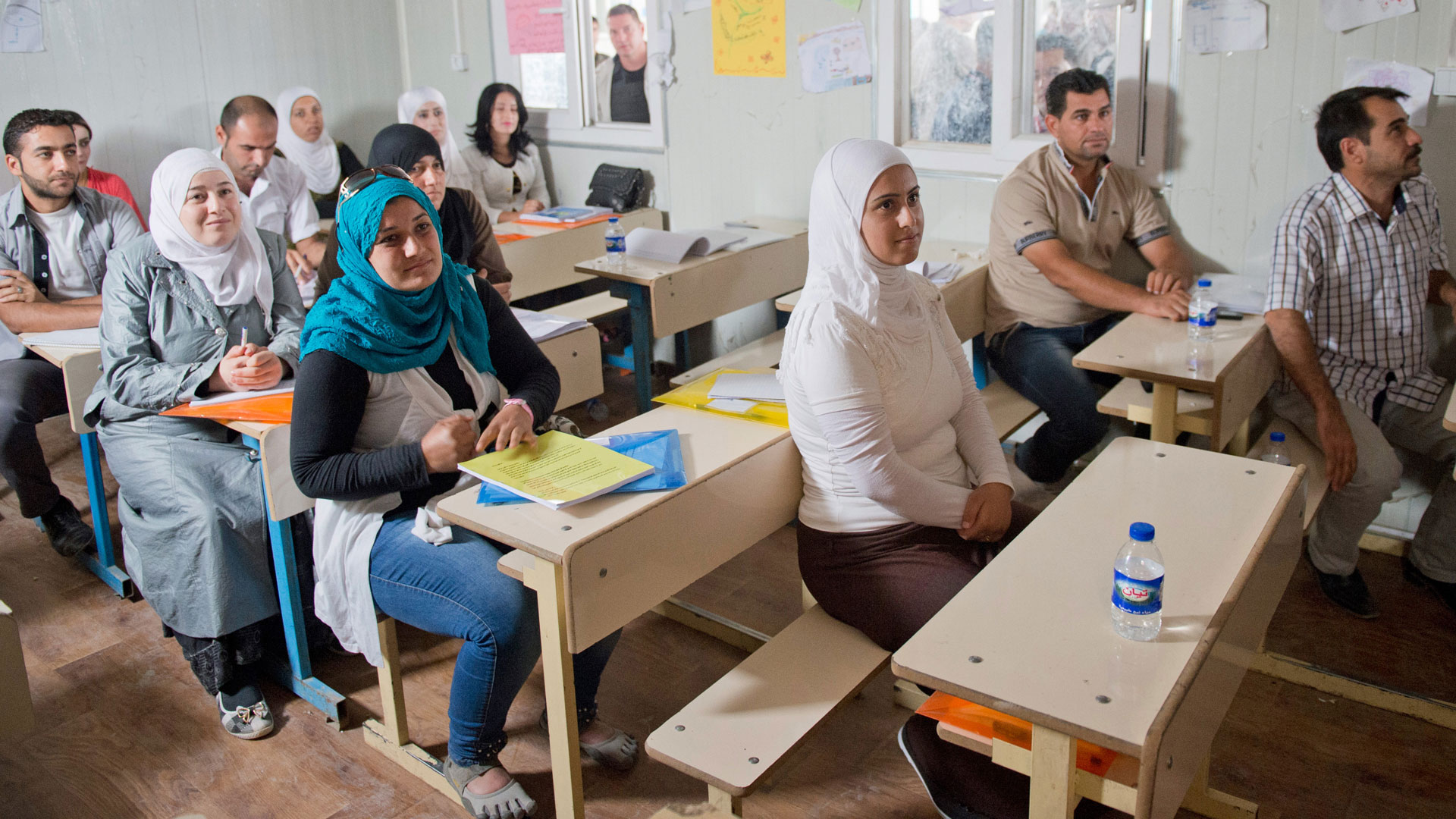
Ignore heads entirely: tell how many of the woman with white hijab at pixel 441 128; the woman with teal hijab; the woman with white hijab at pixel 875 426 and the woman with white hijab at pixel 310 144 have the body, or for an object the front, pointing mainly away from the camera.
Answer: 0

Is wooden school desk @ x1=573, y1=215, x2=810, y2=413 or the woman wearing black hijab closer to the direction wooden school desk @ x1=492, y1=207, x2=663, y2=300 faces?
the wooden school desk

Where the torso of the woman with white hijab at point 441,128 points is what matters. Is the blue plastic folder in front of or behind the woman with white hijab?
in front

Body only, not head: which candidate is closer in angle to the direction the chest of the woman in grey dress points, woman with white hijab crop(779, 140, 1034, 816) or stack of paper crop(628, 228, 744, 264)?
the woman with white hijab

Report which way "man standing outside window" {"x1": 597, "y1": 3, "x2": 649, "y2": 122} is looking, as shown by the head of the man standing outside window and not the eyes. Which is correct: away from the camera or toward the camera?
toward the camera

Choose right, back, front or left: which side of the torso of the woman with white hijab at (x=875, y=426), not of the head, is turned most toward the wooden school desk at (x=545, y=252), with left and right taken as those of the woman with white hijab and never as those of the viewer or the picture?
back

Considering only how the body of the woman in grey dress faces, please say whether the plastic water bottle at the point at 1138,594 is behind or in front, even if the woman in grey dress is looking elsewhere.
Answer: in front

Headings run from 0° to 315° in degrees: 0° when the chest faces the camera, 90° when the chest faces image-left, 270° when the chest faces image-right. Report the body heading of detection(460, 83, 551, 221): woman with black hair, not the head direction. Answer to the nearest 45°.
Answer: approximately 315°

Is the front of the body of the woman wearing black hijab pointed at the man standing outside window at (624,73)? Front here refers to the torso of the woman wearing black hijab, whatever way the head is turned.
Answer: no

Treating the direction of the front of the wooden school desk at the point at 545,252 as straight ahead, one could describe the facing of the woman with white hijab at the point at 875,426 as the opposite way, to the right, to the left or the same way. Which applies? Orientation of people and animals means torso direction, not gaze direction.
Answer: the same way

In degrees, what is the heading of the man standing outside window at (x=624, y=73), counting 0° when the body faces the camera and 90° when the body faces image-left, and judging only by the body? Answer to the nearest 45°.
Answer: approximately 0°

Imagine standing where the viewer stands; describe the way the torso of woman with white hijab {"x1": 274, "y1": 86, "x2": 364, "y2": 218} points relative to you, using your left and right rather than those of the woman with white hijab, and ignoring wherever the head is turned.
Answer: facing the viewer and to the right of the viewer

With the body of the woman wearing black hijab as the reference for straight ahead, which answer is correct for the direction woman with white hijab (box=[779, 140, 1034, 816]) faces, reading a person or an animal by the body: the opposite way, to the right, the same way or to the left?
the same way

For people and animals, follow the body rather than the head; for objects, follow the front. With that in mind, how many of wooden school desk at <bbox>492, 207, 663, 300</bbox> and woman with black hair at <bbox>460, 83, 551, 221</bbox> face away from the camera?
0

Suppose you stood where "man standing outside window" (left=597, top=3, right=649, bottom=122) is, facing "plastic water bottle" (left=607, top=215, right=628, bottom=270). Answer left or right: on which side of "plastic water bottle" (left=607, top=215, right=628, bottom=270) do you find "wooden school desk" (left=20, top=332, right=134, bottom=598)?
right
